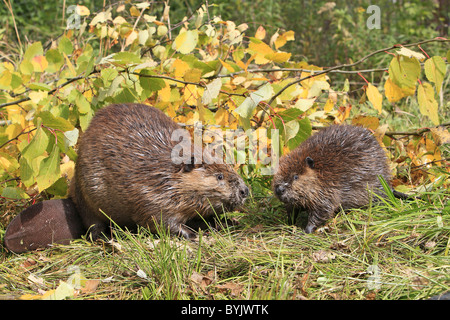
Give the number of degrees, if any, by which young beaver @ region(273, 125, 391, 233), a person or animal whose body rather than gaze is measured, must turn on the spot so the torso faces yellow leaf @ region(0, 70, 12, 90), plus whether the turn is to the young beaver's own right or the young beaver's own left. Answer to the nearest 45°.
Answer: approximately 45° to the young beaver's own right

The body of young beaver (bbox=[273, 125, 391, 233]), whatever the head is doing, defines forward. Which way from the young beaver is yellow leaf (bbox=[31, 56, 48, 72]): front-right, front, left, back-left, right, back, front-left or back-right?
front-right

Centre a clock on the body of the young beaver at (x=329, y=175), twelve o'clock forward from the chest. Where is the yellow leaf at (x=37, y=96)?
The yellow leaf is roughly at 1 o'clock from the young beaver.

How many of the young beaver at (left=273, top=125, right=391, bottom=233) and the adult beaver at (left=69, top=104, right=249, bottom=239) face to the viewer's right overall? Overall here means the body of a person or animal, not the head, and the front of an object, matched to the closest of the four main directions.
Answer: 1

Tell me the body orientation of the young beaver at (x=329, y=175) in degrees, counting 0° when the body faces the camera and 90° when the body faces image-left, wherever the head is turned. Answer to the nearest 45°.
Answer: approximately 45°

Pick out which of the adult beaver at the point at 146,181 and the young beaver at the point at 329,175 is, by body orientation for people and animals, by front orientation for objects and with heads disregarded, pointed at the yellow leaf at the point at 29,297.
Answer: the young beaver at the point at 329,175

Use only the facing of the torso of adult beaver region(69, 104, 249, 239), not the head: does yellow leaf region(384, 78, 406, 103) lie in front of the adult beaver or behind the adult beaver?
in front

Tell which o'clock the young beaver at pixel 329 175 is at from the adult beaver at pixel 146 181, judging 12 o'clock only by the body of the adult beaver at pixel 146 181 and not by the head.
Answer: the young beaver at pixel 329 175 is roughly at 12 o'clock from the adult beaver at pixel 146 181.

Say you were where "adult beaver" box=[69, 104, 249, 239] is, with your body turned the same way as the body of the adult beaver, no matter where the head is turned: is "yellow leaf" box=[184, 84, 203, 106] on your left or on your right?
on your left

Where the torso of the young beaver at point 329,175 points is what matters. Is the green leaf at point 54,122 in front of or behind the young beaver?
in front

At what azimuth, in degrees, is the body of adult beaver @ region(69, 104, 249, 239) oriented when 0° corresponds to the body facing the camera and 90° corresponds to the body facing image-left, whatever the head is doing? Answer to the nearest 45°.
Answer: approximately 270°
